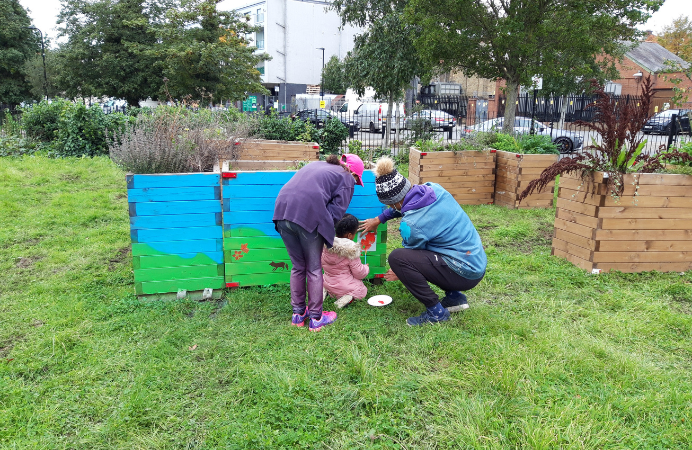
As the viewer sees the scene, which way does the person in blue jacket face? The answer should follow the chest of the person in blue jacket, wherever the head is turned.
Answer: to the viewer's left

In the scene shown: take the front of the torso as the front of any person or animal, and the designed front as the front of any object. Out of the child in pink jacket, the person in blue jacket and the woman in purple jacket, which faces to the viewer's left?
the person in blue jacket

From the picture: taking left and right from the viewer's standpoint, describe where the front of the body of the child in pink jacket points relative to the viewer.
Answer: facing away from the viewer and to the right of the viewer

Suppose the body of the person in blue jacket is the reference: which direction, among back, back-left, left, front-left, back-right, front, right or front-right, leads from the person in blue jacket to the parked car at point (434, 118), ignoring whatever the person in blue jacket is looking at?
right

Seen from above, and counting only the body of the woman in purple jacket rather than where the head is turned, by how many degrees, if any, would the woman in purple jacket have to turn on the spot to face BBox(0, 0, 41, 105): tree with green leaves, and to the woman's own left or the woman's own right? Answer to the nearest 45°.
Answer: approximately 90° to the woman's own left

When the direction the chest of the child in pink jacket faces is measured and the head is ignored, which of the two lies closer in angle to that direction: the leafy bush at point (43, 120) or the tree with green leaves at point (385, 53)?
the tree with green leaves

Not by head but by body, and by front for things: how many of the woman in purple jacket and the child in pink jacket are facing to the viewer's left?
0

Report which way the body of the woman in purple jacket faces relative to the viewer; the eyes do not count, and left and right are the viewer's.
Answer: facing away from the viewer and to the right of the viewer
